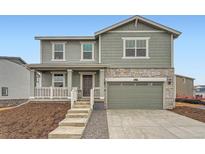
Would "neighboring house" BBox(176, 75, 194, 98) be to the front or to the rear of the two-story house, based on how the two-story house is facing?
to the rear

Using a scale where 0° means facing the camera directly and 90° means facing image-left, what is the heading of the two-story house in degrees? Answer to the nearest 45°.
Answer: approximately 0°

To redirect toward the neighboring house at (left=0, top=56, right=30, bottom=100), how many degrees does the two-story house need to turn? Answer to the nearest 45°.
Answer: approximately 135° to its right
